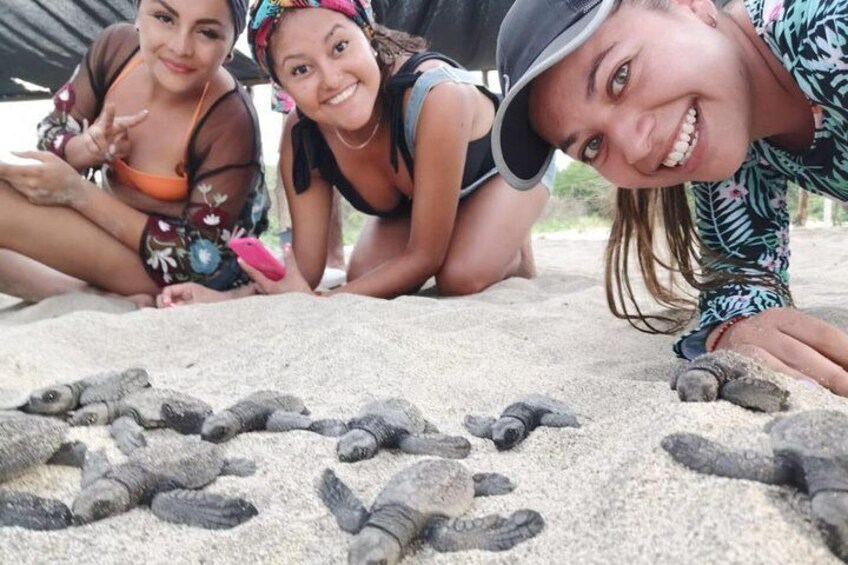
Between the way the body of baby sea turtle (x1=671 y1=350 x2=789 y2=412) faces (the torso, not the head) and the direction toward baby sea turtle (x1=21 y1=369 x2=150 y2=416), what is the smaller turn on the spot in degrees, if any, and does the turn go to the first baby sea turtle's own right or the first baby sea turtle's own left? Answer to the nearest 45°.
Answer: approximately 45° to the first baby sea turtle's own right

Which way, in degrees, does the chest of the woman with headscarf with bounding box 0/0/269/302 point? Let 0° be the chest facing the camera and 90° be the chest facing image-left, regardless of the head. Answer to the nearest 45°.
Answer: approximately 45°
